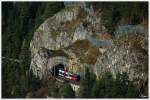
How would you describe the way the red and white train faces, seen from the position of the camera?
facing the viewer and to the right of the viewer
